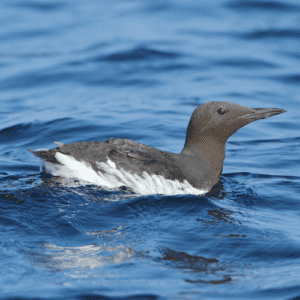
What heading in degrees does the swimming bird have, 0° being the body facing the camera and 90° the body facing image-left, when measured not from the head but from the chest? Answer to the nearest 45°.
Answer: approximately 270°
